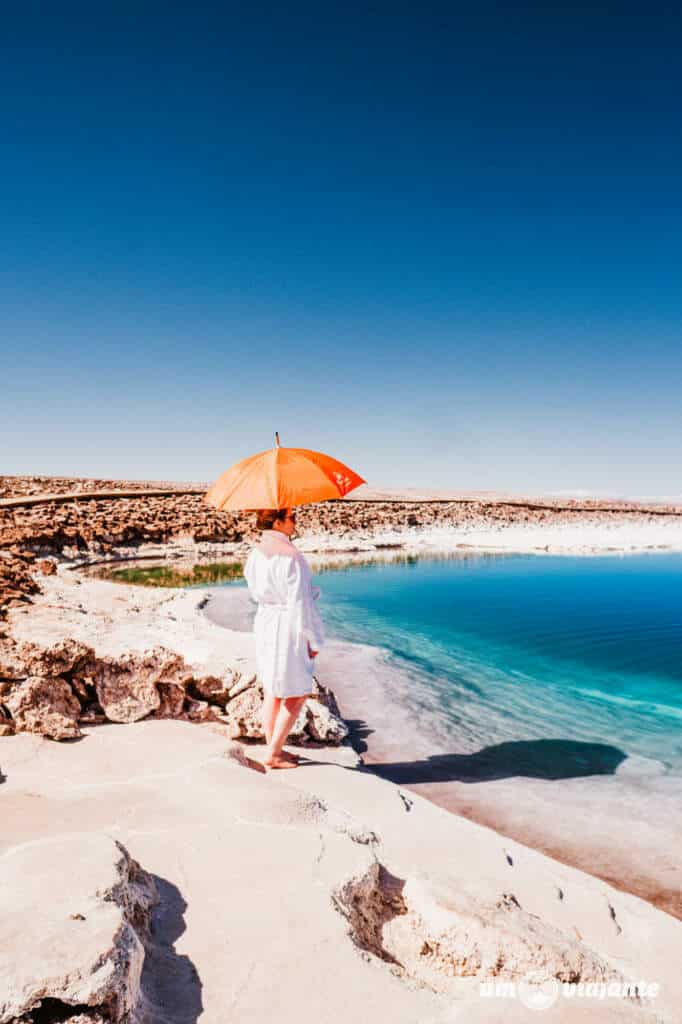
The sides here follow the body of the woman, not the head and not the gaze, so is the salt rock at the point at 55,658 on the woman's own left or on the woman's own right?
on the woman's own left

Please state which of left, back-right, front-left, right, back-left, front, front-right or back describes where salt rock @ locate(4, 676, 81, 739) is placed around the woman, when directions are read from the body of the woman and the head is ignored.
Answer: back-left

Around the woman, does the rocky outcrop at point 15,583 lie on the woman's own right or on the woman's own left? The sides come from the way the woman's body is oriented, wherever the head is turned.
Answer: on the woman's own left

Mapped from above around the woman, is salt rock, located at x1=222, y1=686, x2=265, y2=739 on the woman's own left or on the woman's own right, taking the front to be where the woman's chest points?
on the woman's own left

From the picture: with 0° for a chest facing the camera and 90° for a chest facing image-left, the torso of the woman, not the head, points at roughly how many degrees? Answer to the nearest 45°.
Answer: approximately 225°

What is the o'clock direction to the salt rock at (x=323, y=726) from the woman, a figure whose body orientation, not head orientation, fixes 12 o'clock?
The salt rock is roughly at 11 o'clock from the woman.

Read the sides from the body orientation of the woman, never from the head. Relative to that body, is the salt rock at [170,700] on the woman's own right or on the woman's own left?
on the woman's own left

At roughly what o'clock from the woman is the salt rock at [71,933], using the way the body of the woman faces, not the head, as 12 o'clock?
The salt rock is roughly at 5 o'clock from the woman.
